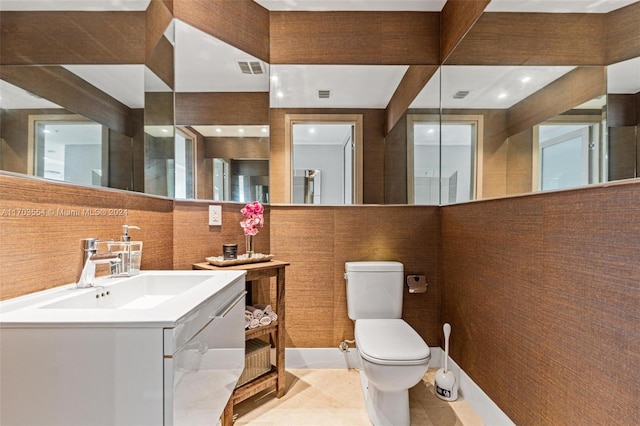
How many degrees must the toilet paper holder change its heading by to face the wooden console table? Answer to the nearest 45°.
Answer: approximately 45° to its right

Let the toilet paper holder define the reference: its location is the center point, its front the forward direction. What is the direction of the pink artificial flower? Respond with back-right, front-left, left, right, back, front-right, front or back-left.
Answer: front-right

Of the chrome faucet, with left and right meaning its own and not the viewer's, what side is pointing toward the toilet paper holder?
front

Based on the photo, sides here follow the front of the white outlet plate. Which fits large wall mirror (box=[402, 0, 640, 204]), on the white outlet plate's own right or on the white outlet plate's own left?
on the white outlet plate's own left

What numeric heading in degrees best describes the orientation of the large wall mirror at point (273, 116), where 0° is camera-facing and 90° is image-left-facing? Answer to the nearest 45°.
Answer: approximately 0°

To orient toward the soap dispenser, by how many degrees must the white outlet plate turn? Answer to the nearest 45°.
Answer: approximately 45° to its right
